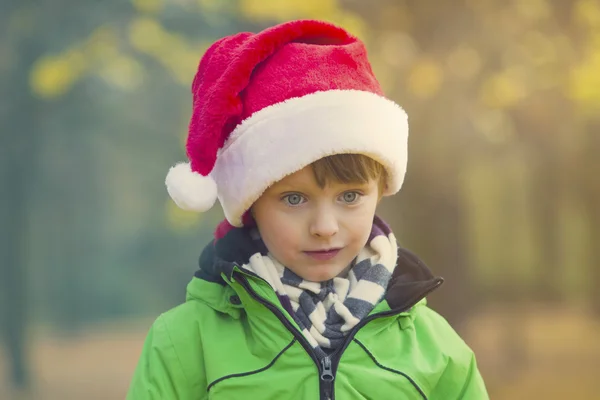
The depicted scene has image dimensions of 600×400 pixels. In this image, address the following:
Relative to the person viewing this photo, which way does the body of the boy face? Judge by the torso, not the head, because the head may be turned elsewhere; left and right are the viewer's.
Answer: facing the viewer

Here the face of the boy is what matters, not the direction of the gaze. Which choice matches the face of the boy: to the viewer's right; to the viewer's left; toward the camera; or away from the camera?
toward the camera
